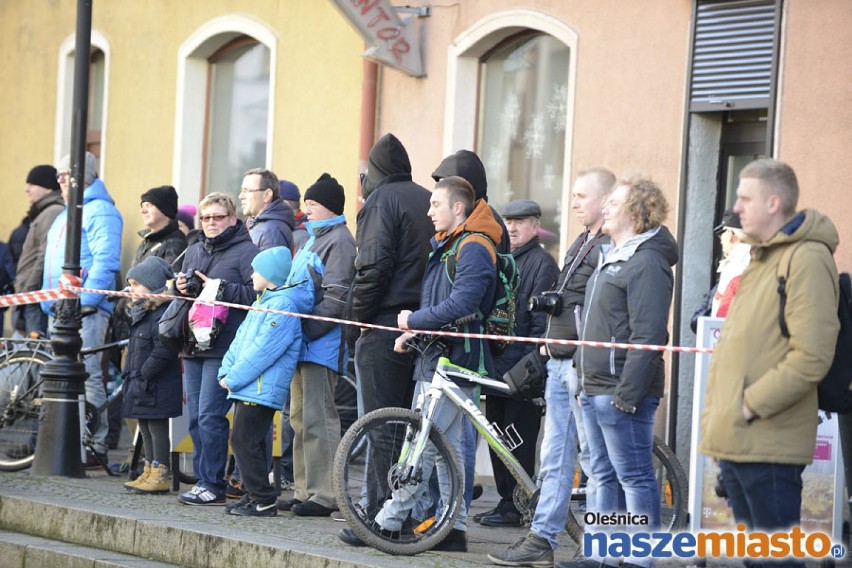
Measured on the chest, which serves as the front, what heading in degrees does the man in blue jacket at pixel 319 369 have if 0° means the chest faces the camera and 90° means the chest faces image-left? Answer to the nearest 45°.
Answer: approximately 90°

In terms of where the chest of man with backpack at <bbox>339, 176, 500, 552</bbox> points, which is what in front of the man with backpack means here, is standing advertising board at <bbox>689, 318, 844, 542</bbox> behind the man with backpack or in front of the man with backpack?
behind

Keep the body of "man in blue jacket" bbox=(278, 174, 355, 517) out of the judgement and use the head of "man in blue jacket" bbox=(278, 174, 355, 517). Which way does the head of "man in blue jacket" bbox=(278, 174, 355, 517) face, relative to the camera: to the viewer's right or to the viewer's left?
to the viewer's left

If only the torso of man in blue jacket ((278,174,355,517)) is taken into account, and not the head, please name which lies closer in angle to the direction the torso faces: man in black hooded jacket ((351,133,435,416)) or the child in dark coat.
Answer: the child in dark coat

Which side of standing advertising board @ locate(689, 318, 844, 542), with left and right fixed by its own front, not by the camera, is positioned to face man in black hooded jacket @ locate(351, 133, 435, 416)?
right

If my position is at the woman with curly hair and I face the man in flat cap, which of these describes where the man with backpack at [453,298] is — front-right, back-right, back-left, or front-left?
front-left

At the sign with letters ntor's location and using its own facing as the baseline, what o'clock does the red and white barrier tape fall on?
The red and white barrier tape is roughly at 12 o'clock from the sign with letters ntor.

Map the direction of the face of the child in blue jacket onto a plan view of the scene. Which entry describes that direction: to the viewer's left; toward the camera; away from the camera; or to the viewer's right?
to the viewer's left

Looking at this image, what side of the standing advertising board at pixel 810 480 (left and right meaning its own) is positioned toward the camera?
front

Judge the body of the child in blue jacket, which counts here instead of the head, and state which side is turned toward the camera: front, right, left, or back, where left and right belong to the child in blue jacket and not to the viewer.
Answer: left

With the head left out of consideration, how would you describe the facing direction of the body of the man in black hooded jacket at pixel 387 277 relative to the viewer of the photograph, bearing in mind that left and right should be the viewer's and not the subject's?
facing away from the viewer and to the left of the viewer

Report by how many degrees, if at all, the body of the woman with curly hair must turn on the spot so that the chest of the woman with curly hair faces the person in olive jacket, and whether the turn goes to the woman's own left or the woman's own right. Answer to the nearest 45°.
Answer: approximately 135° to the woman's own left

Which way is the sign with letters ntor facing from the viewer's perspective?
toward the camera
